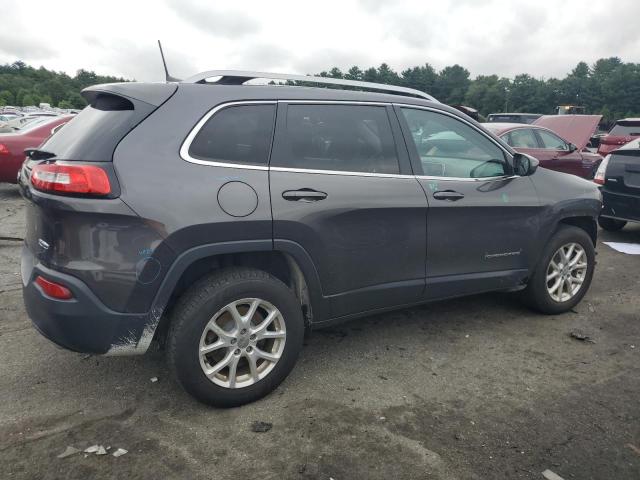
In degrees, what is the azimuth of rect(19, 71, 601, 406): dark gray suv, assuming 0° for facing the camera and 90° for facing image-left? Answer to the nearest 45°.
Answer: approximately 225°

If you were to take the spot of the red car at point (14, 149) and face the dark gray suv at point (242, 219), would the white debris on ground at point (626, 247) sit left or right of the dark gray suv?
left

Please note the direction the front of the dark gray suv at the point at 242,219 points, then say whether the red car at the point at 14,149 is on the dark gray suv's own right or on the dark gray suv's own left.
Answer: on the dark gray suv's own left

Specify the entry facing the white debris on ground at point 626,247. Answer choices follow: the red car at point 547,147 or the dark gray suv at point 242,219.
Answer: the dark gray suv

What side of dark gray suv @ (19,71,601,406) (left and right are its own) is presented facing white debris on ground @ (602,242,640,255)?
front

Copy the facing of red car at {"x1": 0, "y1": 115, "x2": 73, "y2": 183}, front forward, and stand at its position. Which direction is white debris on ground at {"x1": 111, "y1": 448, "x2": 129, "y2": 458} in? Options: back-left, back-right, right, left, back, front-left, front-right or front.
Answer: back-right

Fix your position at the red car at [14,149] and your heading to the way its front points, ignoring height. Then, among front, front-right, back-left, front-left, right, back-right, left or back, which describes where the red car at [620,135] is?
front-right

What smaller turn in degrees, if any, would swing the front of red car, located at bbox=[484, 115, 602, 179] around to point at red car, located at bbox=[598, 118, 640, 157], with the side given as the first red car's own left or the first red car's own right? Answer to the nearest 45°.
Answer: approximately 45° to the first red car's own left

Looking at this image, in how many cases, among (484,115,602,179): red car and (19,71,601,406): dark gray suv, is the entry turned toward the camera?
0

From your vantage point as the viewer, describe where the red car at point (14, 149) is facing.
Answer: facing away from the viewer and to the right of the viewer
